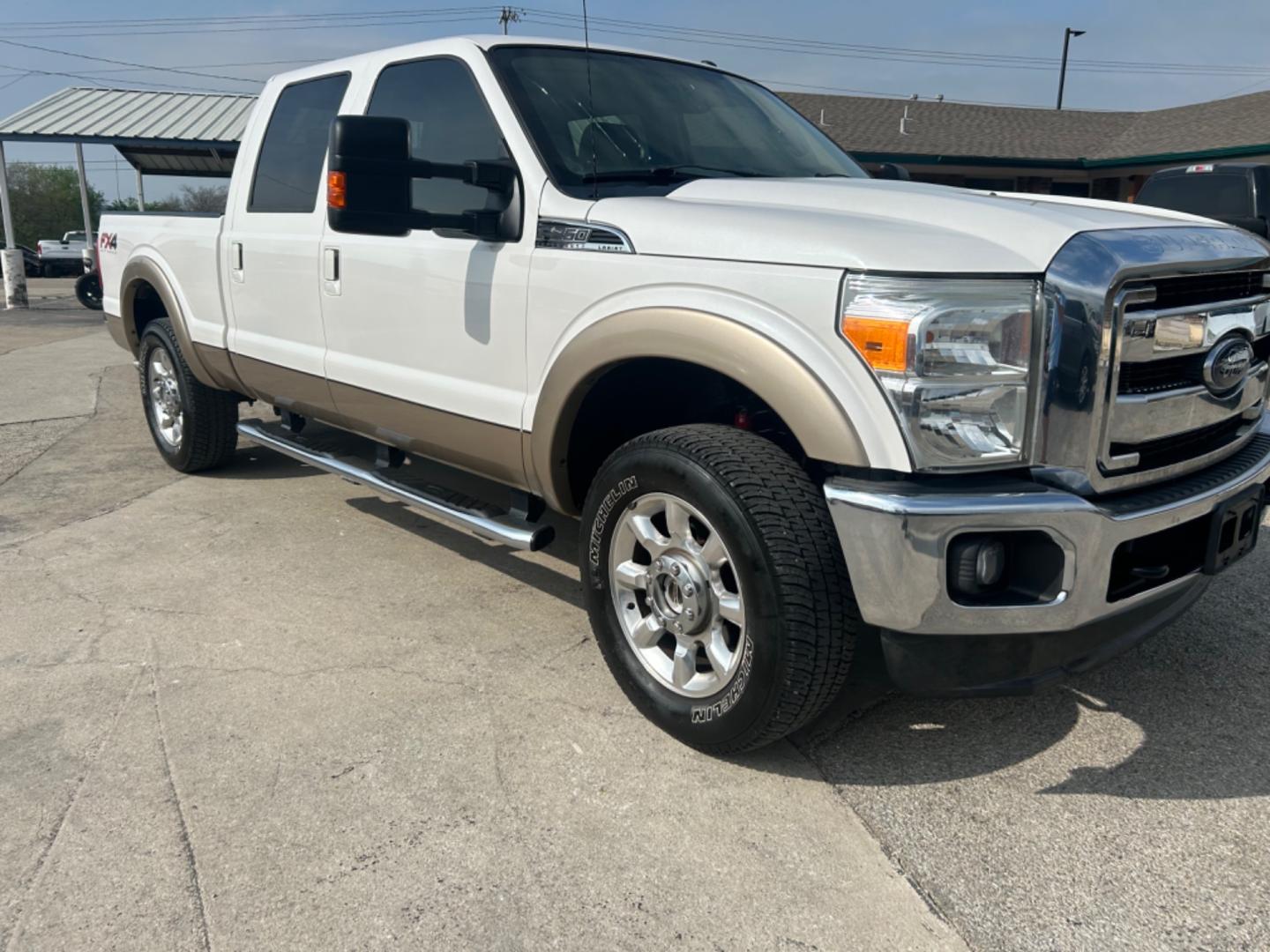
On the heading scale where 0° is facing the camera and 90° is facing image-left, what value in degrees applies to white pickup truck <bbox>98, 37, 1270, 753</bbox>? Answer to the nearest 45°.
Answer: approximately 315°

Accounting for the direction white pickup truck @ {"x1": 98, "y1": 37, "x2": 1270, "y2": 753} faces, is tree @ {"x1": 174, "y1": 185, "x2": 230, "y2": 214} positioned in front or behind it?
behind

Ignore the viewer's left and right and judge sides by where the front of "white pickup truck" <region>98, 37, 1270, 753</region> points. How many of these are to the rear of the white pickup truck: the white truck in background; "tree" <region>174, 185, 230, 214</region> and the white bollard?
3

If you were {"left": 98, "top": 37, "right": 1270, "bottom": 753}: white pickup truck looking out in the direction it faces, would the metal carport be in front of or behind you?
behind

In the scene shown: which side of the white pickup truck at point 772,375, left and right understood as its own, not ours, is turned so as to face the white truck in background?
back

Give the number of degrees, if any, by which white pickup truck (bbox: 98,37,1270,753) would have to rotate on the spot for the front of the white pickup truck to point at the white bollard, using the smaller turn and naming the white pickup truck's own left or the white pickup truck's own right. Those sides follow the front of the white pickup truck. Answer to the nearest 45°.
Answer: approximately 180°
